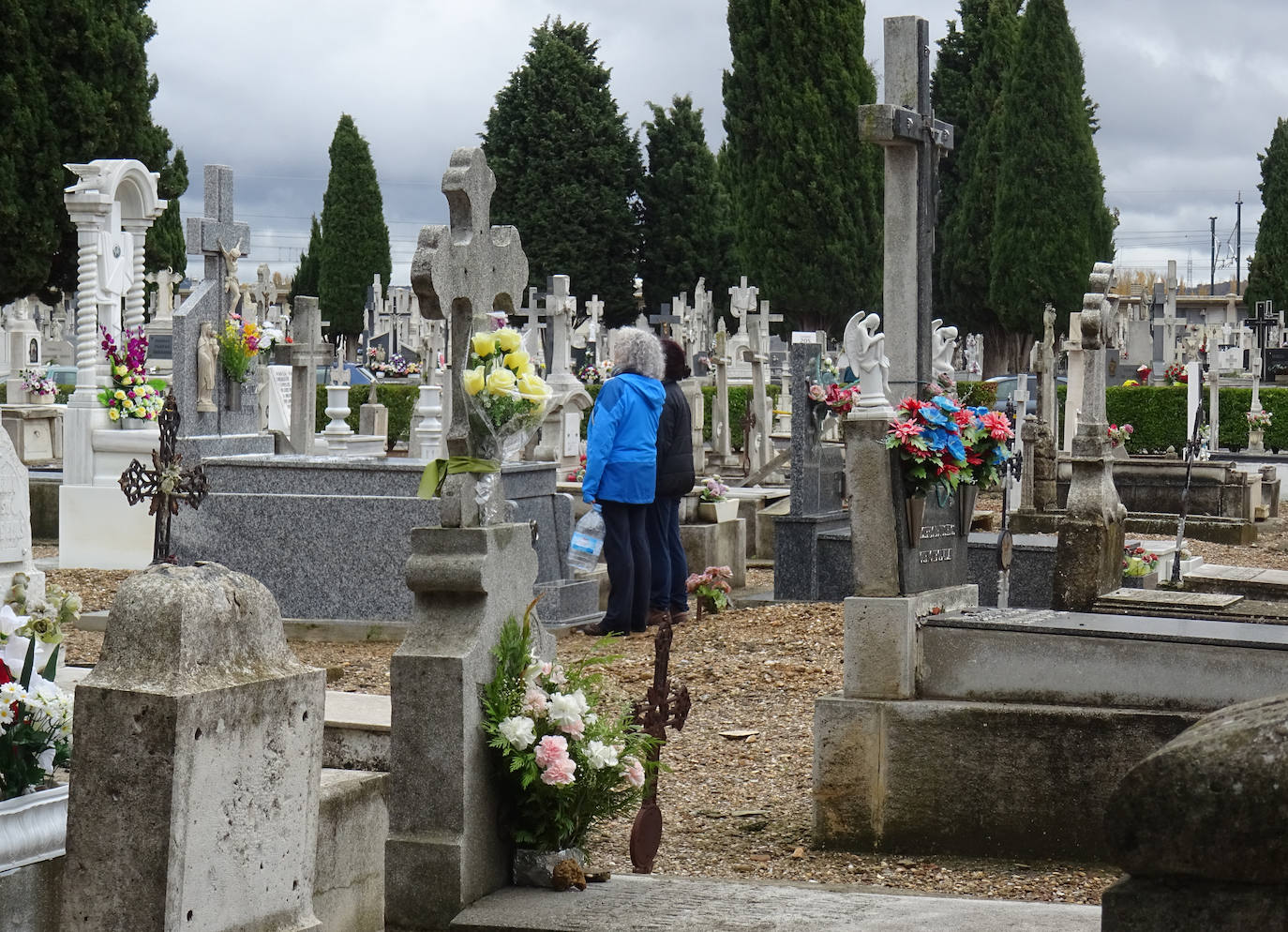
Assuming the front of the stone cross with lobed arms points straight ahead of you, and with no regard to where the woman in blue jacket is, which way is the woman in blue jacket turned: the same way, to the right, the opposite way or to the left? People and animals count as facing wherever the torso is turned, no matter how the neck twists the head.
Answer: the opposite way

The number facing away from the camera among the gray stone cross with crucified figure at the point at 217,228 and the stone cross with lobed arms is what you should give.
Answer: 0

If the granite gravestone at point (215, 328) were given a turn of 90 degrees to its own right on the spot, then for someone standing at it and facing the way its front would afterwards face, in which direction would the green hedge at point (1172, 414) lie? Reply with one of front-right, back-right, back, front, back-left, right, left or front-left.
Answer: back

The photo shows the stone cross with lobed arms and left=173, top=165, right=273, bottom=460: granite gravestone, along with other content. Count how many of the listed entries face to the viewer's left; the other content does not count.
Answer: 0

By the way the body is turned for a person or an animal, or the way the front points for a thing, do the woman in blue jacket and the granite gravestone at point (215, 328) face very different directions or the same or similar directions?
very different directions

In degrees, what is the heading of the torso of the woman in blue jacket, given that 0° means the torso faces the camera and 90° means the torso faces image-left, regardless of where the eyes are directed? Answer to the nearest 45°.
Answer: approximately 135°

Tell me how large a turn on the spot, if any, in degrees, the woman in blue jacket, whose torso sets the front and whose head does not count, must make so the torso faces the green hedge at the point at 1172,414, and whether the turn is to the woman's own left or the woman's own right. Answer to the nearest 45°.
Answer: approximately 90° to the woman's own right

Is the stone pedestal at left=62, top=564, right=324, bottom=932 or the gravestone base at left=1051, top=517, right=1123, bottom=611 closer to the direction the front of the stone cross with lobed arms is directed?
the stone pedestal
